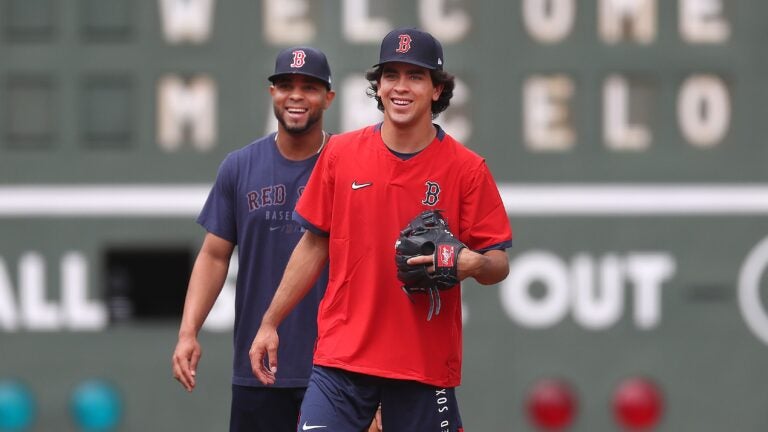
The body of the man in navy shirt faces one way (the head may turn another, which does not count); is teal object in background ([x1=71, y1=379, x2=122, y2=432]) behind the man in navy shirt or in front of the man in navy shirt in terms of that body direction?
behind

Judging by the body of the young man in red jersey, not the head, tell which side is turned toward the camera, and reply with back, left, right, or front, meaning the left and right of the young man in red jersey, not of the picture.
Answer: front

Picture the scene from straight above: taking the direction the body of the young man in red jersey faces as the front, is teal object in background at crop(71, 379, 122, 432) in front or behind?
behind

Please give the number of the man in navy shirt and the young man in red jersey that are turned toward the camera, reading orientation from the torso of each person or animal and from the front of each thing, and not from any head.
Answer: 2

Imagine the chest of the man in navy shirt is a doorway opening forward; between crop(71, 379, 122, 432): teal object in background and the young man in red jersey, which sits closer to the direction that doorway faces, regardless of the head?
the young man in red jersey

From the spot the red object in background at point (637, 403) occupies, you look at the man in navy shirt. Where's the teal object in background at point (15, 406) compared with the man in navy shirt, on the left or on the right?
right

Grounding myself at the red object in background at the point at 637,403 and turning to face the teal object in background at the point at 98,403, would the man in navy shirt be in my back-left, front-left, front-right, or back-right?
front-left

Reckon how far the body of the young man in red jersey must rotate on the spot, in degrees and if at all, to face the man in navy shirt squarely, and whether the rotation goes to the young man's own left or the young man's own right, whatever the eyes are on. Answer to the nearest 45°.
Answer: approximately 135° to the young man's own right
